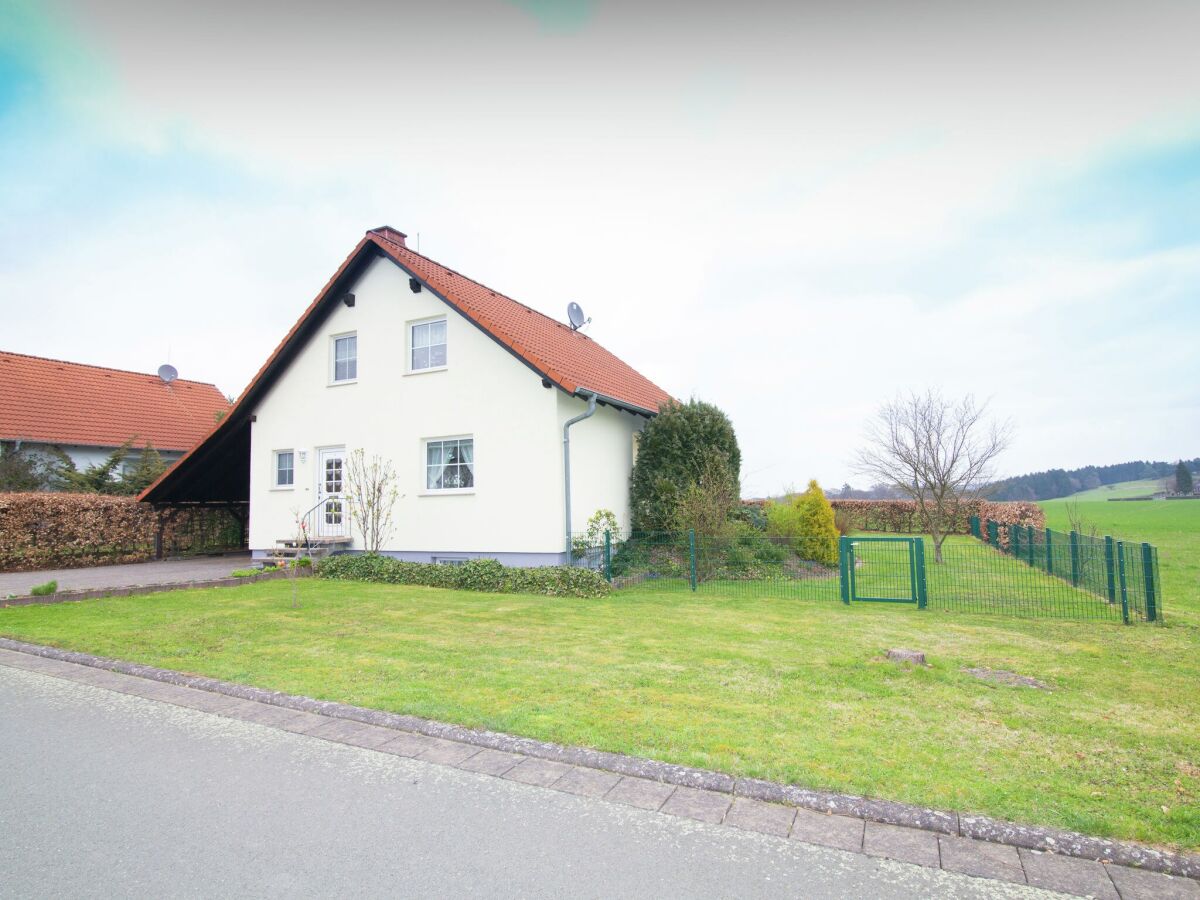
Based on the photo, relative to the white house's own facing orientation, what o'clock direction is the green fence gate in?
The green fence gate is roughly at 9 o'clock from the white house.

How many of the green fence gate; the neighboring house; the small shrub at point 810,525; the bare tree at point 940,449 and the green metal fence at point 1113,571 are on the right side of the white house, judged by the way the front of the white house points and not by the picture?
1

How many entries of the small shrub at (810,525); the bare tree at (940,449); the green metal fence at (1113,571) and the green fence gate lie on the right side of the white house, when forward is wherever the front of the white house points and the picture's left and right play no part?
0

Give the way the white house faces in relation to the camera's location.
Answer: facing the viewer and to the left of the viewer

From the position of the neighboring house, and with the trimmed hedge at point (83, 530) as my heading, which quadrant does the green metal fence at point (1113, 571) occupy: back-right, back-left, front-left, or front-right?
front-left

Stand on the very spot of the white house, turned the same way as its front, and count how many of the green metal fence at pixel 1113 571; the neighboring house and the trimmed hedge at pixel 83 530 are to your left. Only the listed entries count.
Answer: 1

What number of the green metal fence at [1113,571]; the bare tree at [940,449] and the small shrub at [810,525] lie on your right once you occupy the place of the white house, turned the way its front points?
0

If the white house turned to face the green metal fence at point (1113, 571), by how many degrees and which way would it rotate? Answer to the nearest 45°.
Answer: approximately 90° to its left

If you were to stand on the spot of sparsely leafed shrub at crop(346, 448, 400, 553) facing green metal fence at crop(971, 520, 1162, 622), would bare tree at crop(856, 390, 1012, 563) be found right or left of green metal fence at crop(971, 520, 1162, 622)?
left

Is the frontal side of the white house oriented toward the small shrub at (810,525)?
no

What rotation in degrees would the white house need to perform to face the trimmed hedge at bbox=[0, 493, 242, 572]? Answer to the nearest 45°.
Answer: approximately 90° to its right

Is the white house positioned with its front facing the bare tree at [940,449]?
no

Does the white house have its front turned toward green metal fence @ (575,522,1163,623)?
no

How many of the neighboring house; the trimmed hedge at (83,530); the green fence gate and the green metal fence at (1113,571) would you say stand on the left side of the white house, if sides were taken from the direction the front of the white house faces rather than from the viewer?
2
